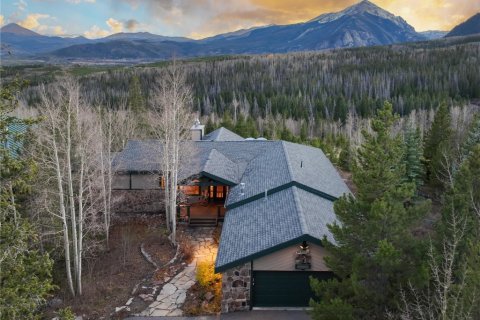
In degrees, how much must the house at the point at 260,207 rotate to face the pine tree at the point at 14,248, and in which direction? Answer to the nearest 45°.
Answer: approximately 45° to its right

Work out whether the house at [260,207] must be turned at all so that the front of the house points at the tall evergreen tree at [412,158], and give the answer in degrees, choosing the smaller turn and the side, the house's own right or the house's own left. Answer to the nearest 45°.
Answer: approximately 135° to the house's own left

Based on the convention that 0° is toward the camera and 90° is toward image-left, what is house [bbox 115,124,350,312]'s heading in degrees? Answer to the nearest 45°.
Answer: approximately 0°

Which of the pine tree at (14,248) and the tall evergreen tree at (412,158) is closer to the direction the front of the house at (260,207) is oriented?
the pine tree

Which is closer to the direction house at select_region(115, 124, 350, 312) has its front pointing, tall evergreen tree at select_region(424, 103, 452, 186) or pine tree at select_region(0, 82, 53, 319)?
the pine tree

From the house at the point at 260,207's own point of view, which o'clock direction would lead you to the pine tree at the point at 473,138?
The pine tree is roughly at 8 o'clock from the house.

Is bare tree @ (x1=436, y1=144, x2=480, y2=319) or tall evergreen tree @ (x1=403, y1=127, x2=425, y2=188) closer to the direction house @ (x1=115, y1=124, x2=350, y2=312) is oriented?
the bare tree

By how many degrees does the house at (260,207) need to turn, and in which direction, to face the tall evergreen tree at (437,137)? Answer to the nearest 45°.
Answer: approximately 135° to its left

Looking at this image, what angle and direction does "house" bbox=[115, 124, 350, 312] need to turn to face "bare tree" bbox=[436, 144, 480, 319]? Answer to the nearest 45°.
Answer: approximately 45° to its left
